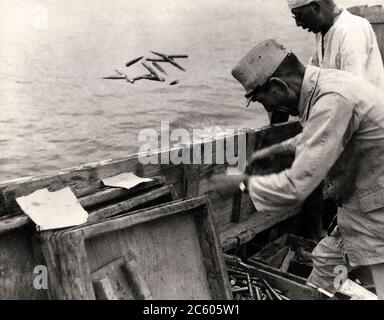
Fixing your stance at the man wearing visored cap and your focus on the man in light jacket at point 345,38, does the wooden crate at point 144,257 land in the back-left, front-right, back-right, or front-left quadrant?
back-left

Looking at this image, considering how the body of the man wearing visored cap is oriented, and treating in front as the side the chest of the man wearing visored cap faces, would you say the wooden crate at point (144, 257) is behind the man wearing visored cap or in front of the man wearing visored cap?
in front

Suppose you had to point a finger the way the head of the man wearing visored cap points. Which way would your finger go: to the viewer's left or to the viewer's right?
to the viewer's left

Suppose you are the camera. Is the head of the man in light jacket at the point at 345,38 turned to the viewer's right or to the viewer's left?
to the viewer's left

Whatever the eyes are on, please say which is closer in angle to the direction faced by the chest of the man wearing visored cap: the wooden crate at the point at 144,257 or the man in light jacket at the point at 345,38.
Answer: the wooden crate

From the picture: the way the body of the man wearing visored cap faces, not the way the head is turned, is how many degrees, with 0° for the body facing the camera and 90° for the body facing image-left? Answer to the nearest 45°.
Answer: approximately 90°
